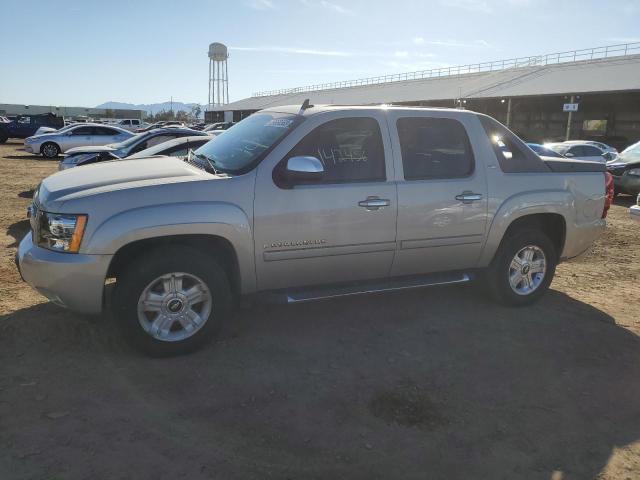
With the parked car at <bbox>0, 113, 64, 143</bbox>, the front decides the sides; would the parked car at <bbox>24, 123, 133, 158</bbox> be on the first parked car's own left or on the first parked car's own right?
on the first parked car's own left

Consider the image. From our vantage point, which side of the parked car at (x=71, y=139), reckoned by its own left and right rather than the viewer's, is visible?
left

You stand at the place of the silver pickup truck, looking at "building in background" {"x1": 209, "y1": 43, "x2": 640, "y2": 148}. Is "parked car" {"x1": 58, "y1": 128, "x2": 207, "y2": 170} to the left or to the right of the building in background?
left

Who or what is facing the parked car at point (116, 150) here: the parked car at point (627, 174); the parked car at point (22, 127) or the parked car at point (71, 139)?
the parked car at point (627, 174)

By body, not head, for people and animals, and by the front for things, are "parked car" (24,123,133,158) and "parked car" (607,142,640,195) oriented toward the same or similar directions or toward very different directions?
same or similar directions

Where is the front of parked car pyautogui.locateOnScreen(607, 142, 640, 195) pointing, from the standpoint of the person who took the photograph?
facing the viewer and to the left of the viewer

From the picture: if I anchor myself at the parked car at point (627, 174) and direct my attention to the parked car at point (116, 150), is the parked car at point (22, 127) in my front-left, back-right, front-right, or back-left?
front-right

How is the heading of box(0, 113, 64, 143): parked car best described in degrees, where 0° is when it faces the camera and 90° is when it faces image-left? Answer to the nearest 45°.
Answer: approximately 90°

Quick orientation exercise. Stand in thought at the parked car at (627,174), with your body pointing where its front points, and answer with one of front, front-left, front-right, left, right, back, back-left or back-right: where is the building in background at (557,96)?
back-right

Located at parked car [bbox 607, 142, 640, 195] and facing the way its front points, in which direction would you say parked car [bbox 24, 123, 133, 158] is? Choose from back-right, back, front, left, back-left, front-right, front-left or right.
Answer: front-right

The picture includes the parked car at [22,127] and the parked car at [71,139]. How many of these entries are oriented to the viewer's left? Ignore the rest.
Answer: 2

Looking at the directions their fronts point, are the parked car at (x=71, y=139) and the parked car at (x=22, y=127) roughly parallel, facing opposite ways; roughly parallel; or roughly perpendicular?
roughly parallel
